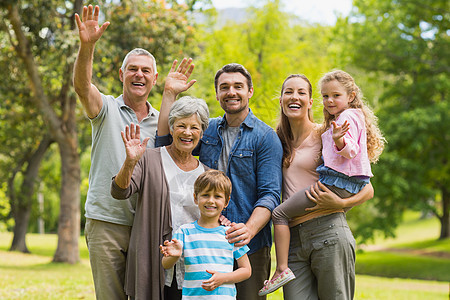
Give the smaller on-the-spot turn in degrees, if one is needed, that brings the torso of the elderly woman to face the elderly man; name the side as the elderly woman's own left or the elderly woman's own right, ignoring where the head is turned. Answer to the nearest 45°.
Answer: approximately 180°

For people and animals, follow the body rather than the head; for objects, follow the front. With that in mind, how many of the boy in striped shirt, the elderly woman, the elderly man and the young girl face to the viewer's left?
1

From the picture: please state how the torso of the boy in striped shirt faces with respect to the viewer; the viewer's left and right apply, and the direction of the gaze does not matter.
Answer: facing the viewer

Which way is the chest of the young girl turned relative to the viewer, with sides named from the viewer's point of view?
facing to the left of the viewer

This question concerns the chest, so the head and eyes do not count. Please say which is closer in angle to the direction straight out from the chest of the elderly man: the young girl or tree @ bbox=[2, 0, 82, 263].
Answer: the young girl

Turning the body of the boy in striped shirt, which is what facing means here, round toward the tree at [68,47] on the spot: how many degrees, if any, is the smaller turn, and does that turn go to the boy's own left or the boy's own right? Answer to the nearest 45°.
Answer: approximately 180°

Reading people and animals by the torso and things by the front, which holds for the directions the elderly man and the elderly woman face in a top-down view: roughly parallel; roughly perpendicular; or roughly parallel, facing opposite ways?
roughly parallel

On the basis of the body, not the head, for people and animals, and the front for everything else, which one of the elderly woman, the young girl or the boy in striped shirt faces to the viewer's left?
the young girl

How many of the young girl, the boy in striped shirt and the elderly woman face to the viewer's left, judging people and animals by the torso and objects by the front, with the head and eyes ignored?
1

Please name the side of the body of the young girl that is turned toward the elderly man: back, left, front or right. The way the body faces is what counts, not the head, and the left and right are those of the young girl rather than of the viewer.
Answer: front

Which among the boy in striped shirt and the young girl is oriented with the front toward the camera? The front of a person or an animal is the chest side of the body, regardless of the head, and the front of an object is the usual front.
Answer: the boy in striped shirt

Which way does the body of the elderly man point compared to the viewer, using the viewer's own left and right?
facing the viewer and to the right of the viewer

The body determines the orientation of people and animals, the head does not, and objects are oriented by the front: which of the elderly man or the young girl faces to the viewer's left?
the young girl

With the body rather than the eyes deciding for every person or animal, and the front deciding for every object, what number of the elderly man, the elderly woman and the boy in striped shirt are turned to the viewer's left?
0

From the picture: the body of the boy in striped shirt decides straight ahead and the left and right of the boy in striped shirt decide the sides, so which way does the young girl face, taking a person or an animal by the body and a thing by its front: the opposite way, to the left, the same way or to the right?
to the right

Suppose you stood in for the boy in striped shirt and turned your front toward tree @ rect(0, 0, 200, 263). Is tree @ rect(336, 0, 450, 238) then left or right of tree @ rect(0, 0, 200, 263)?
right
